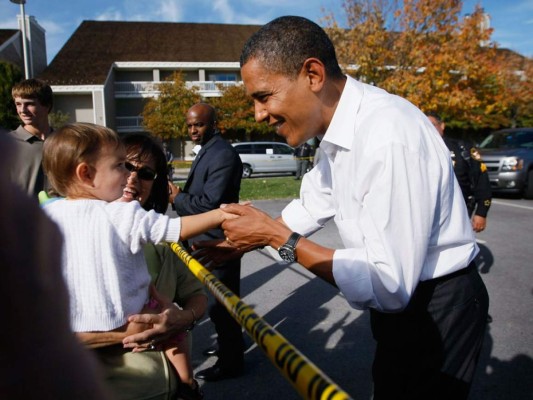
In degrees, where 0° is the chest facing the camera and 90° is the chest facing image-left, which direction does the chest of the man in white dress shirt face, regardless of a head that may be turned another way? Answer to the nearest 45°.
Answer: approximately 90°

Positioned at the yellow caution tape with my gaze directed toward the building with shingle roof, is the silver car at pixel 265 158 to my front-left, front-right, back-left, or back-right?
front-right

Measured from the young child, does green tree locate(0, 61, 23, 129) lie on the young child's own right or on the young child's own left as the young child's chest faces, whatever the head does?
on the young child's own left

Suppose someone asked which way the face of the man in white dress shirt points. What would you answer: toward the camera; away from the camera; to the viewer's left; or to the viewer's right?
to the viewer's left

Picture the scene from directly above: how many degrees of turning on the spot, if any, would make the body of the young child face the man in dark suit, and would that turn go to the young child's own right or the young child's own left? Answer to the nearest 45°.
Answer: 0° — they already face them

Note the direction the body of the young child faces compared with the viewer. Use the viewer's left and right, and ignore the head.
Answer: facing away from the viewer and to the right of the viewer

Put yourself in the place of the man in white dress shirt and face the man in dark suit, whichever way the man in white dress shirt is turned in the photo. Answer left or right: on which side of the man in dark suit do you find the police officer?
right

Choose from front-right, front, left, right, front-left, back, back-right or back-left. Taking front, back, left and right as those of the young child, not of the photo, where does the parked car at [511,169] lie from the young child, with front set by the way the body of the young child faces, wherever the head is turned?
front

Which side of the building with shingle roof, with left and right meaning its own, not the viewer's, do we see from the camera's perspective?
front

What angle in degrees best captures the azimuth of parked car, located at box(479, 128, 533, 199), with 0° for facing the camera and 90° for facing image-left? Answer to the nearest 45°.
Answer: approximately 45°

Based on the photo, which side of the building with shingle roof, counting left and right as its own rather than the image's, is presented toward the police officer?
front
